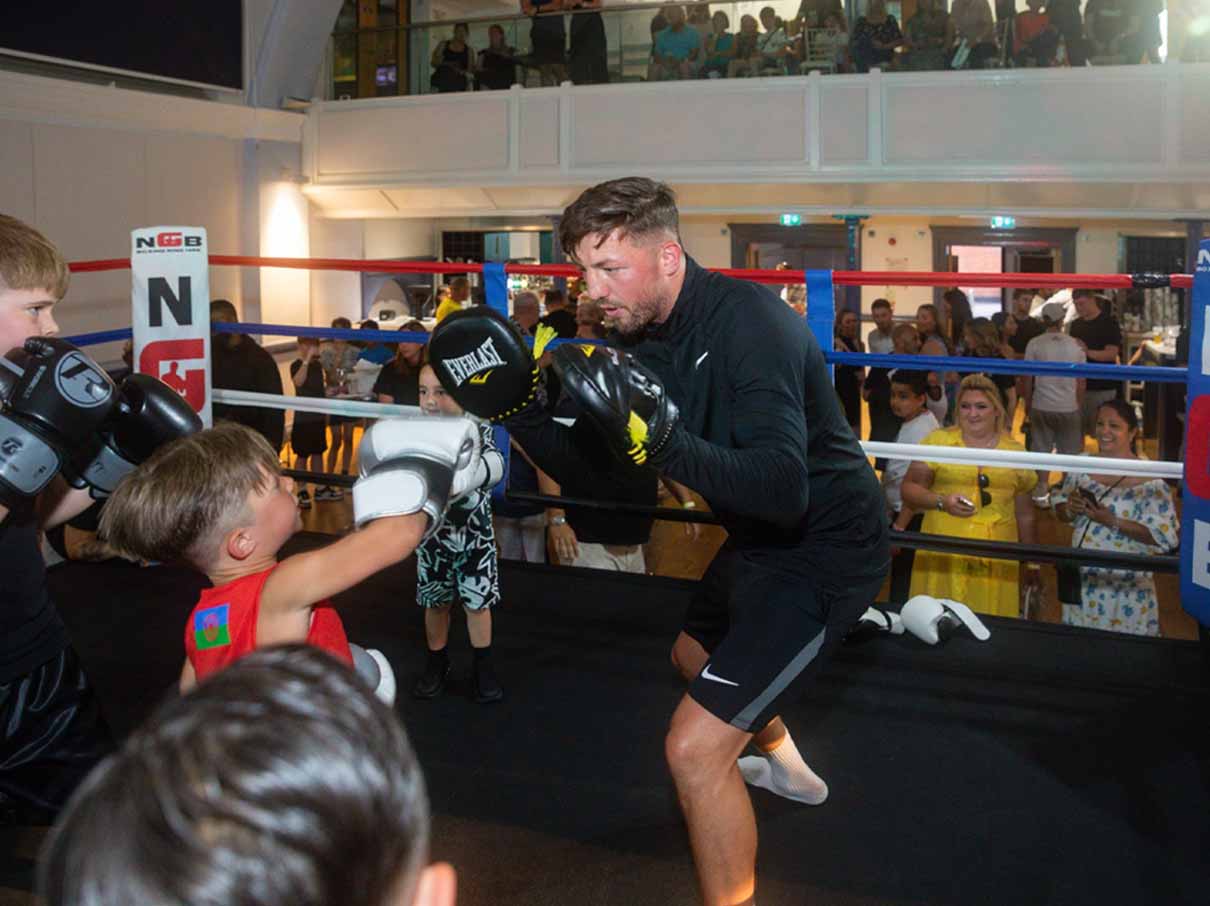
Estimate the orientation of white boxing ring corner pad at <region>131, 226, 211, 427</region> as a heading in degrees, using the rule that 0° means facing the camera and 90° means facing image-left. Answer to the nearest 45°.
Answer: approximately 0°

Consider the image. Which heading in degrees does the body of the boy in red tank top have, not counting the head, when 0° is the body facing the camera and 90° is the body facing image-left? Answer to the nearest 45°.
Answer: approximately 225°

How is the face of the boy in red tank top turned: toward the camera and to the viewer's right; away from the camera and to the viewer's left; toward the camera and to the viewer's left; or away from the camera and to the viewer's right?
away from the camera and to the viewer's right

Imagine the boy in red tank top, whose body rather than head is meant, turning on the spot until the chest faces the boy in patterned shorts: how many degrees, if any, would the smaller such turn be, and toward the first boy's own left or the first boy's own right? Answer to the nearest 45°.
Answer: approximately 45° to the first boy's own left

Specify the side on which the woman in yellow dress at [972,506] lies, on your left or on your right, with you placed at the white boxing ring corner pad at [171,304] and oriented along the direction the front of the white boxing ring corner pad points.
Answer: on your left
